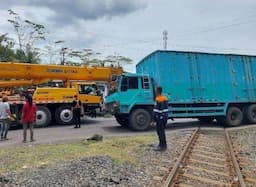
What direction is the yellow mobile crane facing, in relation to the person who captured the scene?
facing to the right of the viewer

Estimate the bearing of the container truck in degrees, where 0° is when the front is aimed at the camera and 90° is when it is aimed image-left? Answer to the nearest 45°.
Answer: approximately 45°

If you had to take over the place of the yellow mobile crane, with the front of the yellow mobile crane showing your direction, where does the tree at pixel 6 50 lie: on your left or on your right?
on your left

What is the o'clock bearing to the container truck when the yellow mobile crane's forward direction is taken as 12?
The container truck is roughly at 1 o'clock from the yellow mobile crane.

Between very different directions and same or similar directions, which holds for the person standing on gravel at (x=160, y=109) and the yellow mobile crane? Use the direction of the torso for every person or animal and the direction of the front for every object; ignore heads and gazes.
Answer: very different directions
